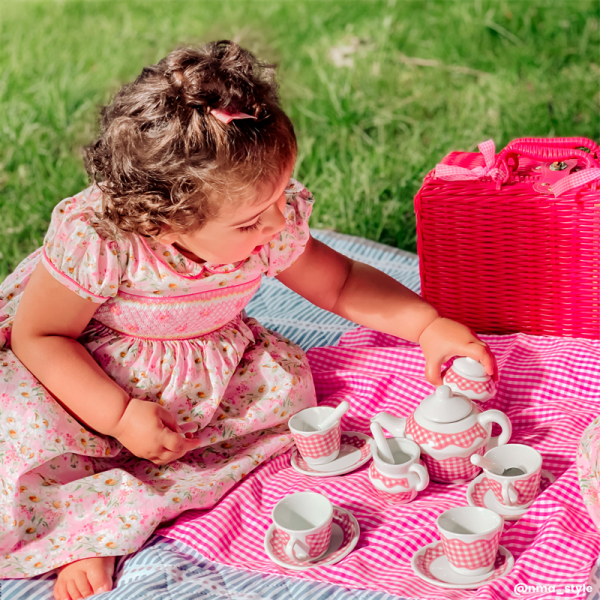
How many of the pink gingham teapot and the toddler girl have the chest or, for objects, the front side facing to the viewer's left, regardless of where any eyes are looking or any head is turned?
1

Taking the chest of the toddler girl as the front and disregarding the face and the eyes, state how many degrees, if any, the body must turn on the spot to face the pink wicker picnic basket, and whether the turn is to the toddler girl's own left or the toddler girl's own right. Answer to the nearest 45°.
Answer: approximately 90° to the toddler girl's own left

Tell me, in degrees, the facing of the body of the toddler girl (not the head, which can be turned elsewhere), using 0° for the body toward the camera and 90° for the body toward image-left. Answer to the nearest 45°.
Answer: approximately 315°

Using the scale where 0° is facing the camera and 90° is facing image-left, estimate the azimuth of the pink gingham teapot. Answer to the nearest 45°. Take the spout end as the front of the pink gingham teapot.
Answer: approximately 90°
